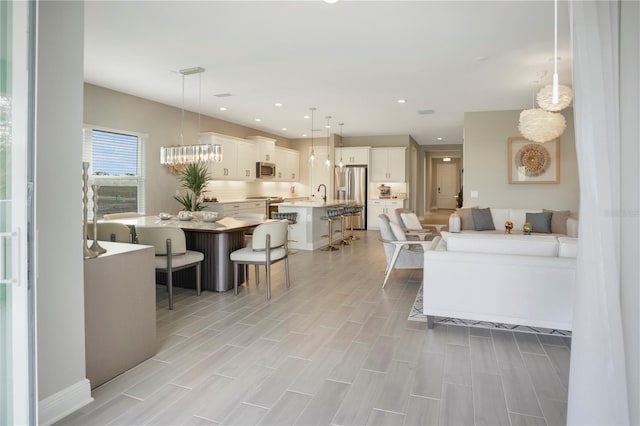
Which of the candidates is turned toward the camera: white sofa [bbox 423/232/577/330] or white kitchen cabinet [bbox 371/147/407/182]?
the white kitchen cabinet

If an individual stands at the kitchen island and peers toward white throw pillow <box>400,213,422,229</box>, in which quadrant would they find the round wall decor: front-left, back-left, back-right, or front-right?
front-left

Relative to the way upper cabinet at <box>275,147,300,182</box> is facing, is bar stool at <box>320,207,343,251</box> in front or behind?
in front

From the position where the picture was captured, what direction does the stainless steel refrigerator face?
facing the viewer

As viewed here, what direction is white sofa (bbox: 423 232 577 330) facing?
away from the camera

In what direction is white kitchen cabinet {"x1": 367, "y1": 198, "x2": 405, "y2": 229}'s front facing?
toward the camera

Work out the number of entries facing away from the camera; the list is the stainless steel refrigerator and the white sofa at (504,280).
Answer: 1

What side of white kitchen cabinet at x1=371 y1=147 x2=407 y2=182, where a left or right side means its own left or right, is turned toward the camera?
front

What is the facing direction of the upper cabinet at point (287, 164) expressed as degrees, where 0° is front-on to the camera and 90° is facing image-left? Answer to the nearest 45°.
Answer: approximately 315°

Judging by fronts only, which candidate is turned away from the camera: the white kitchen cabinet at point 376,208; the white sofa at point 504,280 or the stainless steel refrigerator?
the white sofa

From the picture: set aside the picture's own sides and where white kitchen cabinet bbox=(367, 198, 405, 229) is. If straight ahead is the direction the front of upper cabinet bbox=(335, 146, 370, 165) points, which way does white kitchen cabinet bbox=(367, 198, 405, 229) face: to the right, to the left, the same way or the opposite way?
the same way

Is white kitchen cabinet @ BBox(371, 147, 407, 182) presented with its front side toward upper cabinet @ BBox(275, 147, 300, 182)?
no

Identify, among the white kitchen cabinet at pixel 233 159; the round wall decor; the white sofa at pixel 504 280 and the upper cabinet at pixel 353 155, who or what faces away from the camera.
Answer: the white sofa

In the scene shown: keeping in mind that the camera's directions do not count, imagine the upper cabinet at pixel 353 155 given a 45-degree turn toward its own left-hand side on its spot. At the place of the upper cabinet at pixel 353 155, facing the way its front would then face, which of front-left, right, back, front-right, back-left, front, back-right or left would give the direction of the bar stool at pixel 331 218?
front-right

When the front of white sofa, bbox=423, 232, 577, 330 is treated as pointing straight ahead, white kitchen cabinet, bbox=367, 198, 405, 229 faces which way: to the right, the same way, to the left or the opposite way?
the opposite way
